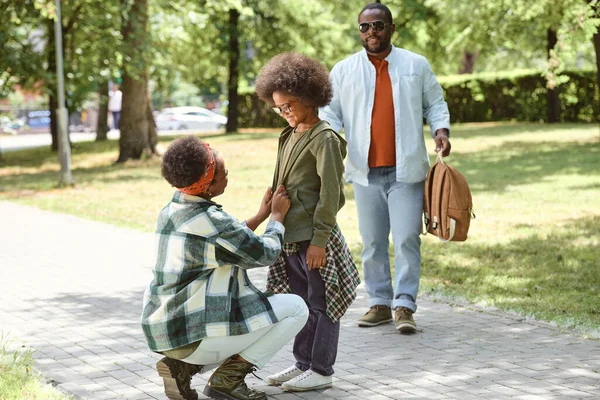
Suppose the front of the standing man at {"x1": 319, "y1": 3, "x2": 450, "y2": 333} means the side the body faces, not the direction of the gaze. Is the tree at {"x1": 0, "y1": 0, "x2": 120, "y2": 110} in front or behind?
behind

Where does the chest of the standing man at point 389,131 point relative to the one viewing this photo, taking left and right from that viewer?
facing the viewer

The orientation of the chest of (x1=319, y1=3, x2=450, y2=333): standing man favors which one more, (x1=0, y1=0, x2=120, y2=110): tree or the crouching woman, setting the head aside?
the crouching woman

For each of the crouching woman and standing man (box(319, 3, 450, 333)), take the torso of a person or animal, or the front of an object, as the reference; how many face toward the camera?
1

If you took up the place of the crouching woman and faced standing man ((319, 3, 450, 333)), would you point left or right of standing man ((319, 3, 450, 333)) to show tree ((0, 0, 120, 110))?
left

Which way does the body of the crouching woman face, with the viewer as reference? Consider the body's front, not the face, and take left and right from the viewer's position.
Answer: facing away from the viewer and to the right of the viewer

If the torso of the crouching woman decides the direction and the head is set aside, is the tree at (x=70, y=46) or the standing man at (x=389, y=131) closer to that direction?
the standing man

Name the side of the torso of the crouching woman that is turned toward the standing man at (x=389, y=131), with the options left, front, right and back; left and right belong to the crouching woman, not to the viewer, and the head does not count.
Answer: front
